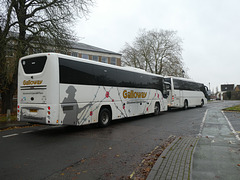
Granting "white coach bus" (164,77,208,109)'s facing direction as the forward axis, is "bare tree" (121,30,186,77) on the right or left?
on its left

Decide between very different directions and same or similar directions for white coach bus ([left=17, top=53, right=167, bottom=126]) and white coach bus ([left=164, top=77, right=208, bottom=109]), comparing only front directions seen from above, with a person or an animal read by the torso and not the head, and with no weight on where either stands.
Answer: same or similar directions

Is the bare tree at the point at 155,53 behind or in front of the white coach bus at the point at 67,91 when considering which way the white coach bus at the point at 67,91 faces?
in front

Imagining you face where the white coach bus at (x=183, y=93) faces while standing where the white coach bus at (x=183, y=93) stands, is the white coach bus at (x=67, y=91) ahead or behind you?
behind

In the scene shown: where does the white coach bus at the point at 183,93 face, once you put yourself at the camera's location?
facing away from the viewer and to the right of the viewer

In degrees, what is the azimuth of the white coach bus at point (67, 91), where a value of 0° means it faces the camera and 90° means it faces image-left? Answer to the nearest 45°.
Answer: approximately 225°

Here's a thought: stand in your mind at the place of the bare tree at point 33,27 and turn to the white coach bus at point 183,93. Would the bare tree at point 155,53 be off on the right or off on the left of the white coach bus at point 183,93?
left

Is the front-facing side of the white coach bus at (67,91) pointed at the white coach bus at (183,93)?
yes

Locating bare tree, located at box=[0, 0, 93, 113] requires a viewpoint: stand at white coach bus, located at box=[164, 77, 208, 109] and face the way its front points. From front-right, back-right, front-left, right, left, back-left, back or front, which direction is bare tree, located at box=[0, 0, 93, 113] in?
back

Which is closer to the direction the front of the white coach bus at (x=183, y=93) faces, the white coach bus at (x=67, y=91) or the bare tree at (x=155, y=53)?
the bare tree

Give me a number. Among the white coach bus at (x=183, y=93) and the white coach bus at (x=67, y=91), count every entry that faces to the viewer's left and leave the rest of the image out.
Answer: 0

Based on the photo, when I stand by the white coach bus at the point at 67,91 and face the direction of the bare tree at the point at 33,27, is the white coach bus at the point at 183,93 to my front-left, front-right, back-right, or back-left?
front-right

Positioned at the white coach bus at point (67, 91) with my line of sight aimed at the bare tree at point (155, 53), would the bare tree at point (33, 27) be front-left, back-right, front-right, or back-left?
front-left
